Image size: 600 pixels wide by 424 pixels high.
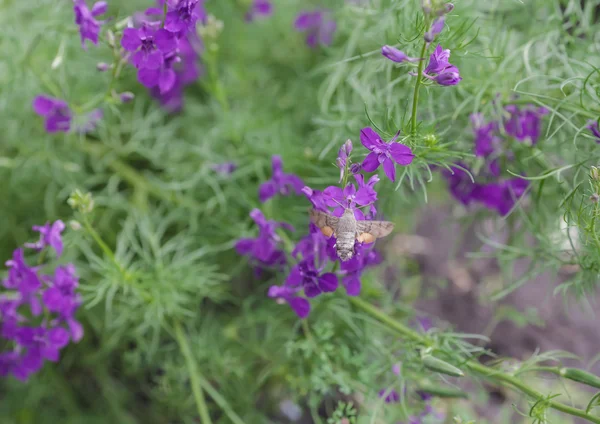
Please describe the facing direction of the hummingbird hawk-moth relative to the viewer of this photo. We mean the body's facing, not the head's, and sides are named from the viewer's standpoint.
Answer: facing away from the viewer

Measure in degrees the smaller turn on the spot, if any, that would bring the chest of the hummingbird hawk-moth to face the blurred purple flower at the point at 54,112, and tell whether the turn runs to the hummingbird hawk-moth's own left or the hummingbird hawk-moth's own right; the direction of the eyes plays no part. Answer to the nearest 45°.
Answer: approximately 45° to the hummingbird hawk-moth's own left

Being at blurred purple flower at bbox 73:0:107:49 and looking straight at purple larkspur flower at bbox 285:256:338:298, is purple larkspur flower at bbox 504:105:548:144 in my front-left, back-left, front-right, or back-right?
front-left

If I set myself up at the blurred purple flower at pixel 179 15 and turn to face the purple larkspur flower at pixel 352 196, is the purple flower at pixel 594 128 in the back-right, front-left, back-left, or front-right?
front-left

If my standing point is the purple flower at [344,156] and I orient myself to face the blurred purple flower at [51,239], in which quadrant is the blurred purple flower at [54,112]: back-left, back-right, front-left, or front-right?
front-right
